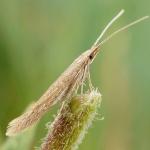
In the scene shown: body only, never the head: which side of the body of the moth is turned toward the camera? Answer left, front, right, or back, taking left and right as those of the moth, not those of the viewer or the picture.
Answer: right
